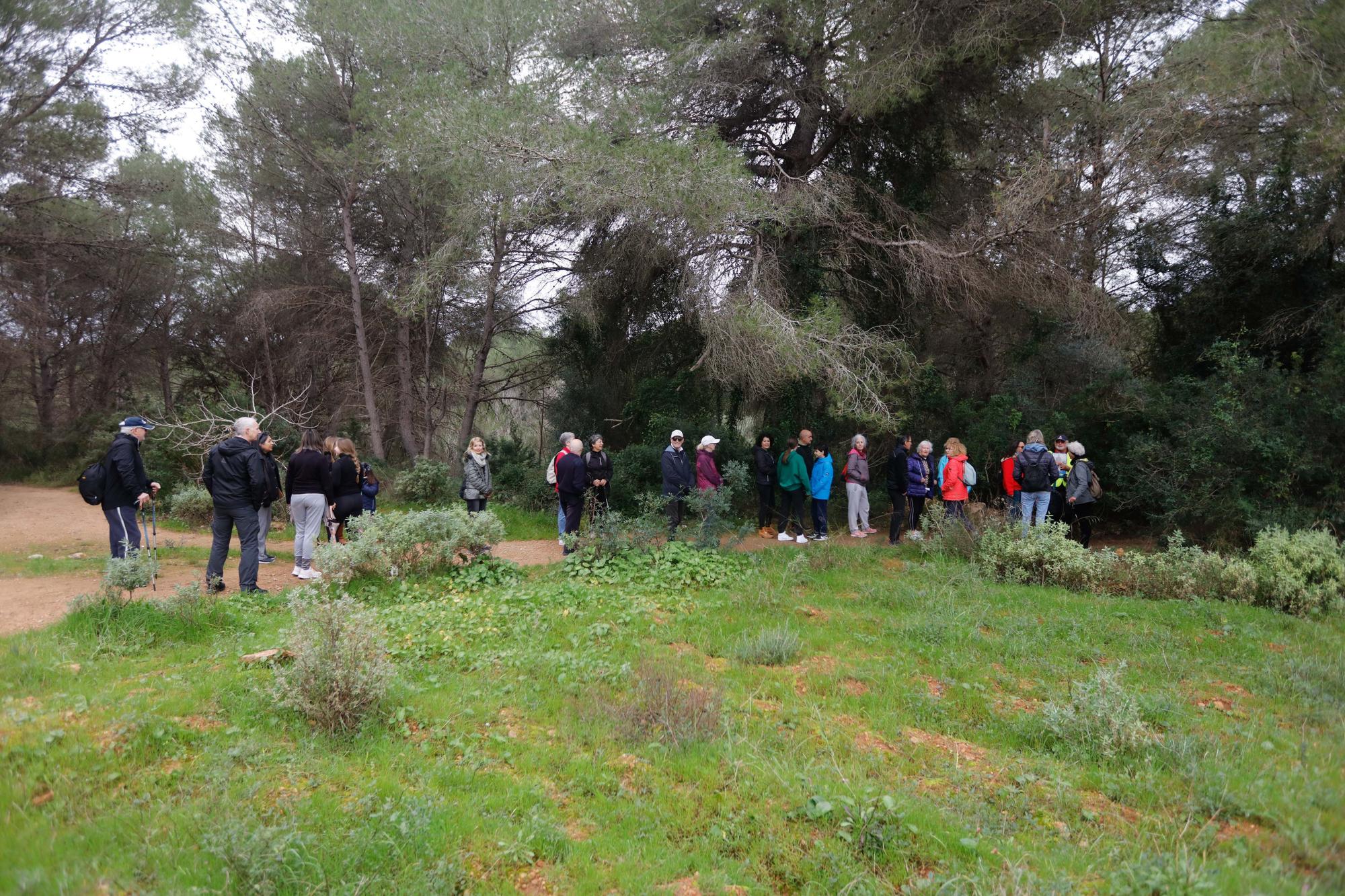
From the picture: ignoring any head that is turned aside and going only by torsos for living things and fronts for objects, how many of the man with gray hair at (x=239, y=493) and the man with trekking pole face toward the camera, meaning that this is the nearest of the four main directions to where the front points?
0

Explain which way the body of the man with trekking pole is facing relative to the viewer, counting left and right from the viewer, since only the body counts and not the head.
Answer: facing to the right of the viewer

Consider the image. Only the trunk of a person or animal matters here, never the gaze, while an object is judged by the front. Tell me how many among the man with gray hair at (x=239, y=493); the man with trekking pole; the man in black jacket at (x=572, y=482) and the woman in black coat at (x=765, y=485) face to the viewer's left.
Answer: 0

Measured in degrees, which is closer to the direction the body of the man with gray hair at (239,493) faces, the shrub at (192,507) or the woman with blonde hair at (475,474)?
the woman with blonde hair

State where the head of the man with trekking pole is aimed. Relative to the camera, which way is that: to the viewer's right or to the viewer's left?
to the viewer's right

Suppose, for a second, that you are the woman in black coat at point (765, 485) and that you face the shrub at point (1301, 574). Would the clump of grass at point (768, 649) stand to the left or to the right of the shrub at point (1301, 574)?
right

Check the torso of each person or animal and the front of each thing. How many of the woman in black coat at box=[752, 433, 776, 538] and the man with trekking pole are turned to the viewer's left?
0

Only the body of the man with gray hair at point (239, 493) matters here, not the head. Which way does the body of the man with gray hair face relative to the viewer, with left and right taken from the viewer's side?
facing away from the viewer and to the right of the viewer

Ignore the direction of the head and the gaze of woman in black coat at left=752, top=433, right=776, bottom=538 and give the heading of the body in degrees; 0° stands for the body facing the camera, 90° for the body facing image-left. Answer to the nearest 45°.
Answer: approximately 315°

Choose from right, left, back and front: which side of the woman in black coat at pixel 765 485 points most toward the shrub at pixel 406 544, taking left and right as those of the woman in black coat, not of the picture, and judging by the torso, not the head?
right

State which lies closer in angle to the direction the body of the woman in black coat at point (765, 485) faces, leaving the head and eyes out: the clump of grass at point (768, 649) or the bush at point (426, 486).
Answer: the clump of grass

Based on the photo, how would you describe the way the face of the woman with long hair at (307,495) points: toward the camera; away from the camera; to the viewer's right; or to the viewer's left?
away from the camera

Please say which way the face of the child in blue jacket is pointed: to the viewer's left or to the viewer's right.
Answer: to the viewer's left

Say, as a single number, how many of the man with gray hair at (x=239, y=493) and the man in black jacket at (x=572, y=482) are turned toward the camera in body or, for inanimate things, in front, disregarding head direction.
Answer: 0

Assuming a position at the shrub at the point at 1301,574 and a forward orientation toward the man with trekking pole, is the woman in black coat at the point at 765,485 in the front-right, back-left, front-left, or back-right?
front-right
